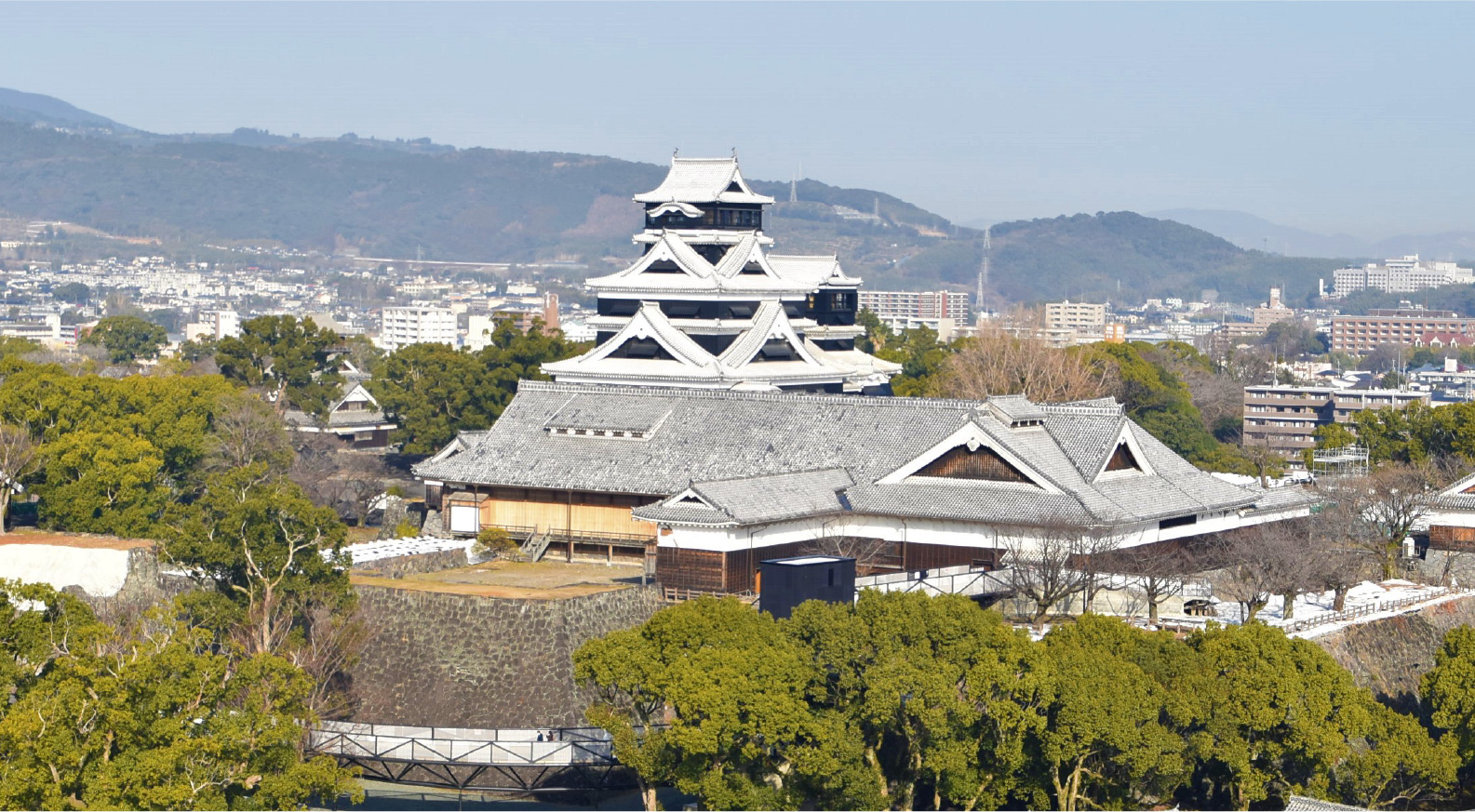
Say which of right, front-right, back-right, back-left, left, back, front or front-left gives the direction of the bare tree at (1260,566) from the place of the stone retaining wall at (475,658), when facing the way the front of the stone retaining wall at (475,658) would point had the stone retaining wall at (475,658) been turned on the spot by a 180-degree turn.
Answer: right

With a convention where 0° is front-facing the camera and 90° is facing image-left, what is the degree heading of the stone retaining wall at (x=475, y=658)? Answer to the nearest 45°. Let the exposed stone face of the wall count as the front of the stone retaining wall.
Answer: approximately 0°

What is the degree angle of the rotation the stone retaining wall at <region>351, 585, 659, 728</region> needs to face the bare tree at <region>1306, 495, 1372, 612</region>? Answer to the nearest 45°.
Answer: approximately 90° to its left

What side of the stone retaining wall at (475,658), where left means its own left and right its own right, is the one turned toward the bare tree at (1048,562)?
left

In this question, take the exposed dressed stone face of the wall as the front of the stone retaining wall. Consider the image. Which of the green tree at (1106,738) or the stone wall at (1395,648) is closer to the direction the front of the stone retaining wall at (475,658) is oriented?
the green tree

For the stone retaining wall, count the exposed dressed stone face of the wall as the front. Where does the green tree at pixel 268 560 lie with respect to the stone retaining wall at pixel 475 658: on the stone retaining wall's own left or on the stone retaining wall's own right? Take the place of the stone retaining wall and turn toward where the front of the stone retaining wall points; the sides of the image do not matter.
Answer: on the stone retaining wall's own right

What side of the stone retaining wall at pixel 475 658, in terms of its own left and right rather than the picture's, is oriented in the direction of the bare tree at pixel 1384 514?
left

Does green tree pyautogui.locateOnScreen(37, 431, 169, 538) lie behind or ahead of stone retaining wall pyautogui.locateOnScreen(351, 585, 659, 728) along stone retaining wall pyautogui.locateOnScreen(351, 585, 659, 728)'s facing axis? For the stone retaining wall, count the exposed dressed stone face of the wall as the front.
behind

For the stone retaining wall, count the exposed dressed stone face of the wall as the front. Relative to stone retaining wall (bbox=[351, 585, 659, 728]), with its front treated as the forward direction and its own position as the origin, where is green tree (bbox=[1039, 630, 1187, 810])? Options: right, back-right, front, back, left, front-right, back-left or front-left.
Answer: front-left

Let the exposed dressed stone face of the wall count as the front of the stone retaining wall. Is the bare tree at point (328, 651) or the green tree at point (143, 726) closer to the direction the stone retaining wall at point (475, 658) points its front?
the green tree

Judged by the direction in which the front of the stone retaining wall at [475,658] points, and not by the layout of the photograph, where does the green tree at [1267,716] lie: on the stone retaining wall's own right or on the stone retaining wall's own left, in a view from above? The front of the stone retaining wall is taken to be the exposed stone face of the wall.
on the stone retaining wall's own left

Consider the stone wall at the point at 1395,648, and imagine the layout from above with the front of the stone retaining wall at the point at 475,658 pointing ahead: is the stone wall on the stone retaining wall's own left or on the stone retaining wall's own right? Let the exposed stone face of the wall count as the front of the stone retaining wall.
on the stone retaining wall's own left
